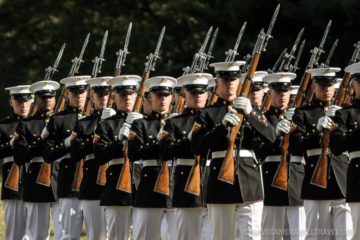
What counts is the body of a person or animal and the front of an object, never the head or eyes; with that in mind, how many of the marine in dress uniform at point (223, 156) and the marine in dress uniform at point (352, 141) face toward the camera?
2

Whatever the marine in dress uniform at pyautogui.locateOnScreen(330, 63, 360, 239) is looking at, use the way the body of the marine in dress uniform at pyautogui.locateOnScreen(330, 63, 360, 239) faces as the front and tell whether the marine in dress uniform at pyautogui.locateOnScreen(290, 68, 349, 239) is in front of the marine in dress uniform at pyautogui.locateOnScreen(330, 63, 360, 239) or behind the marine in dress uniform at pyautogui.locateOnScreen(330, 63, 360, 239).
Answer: behind

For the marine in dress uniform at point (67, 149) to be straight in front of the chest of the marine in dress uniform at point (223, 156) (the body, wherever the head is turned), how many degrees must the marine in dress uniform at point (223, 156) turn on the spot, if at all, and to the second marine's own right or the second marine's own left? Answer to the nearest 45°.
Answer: approximately 135° to the second marine's own right

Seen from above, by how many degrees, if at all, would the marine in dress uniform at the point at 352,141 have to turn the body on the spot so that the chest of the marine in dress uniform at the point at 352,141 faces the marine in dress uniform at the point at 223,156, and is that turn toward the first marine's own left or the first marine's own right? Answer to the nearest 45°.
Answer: approximately 90° to the first marine's own right

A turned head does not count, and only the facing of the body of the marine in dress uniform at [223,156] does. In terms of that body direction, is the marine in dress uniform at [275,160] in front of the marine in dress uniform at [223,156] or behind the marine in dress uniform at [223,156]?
behind

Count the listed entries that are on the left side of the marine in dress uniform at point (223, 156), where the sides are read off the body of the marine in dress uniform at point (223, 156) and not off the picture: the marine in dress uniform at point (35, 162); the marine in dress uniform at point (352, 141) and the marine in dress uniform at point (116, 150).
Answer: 1

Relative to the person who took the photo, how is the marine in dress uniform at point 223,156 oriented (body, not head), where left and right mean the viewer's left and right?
facing the viewer

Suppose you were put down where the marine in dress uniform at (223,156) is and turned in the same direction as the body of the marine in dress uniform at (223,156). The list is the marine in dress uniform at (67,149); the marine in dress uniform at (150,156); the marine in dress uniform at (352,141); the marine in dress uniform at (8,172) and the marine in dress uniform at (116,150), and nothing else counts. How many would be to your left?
1
